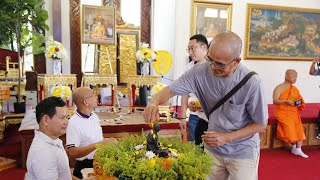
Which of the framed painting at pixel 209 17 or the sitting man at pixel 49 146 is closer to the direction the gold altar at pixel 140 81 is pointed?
the sitting man

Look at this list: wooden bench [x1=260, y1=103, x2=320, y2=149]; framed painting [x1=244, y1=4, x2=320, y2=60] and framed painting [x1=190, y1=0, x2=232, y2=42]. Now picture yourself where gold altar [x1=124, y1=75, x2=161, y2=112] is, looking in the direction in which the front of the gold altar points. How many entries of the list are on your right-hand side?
0

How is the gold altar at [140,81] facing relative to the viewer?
toward the camera

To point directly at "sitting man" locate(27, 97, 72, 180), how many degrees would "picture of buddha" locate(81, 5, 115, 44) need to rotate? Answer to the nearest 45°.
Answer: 0° — it already faces them

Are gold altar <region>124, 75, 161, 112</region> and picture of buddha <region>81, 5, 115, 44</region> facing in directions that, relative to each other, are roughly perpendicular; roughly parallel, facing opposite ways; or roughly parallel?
roughly parallel

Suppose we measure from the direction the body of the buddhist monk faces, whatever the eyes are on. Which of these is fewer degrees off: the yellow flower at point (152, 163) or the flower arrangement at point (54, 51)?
the yellow flower

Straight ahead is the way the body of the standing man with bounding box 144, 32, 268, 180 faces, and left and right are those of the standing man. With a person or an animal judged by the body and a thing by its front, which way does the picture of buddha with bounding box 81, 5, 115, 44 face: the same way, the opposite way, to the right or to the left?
to the left

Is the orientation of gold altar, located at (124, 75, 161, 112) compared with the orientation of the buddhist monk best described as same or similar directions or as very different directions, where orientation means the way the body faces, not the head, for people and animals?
same or similar directions

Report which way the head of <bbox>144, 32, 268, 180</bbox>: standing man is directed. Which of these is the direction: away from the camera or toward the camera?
toward the camera

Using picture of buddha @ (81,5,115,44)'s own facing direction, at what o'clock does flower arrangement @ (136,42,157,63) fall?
The flower arrangement is roughly at 10 o'clock from the picture of buddha.

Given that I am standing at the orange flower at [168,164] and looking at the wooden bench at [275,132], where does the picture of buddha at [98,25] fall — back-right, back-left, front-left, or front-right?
front-left

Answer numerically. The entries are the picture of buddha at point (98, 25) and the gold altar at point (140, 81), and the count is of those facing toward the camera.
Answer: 2

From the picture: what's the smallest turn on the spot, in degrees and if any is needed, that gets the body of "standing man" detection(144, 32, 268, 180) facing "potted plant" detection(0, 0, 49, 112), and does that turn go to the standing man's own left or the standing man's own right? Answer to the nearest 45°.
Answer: approximately 90° to the standing man's own right

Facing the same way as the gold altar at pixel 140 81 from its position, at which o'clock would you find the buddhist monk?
The buddhist monk is roughly at 9 o'clock from the gold altar.

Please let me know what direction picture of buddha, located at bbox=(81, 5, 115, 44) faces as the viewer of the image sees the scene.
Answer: facing the viewer

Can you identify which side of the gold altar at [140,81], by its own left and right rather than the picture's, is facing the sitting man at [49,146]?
front

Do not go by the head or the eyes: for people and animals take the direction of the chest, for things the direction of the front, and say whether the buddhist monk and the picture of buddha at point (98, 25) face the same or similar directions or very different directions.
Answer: same or similar directions

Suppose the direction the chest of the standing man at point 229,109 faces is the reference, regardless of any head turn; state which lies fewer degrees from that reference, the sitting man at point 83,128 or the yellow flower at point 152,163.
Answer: the yellow flower

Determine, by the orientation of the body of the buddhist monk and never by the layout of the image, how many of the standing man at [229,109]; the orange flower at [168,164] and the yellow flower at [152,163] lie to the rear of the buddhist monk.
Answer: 0

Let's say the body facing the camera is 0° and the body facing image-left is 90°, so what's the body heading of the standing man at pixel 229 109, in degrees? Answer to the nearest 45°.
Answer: approximately 45°

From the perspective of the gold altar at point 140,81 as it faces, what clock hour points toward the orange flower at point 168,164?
The orange flower is roughly at 12 o'clock from the gold altar.
